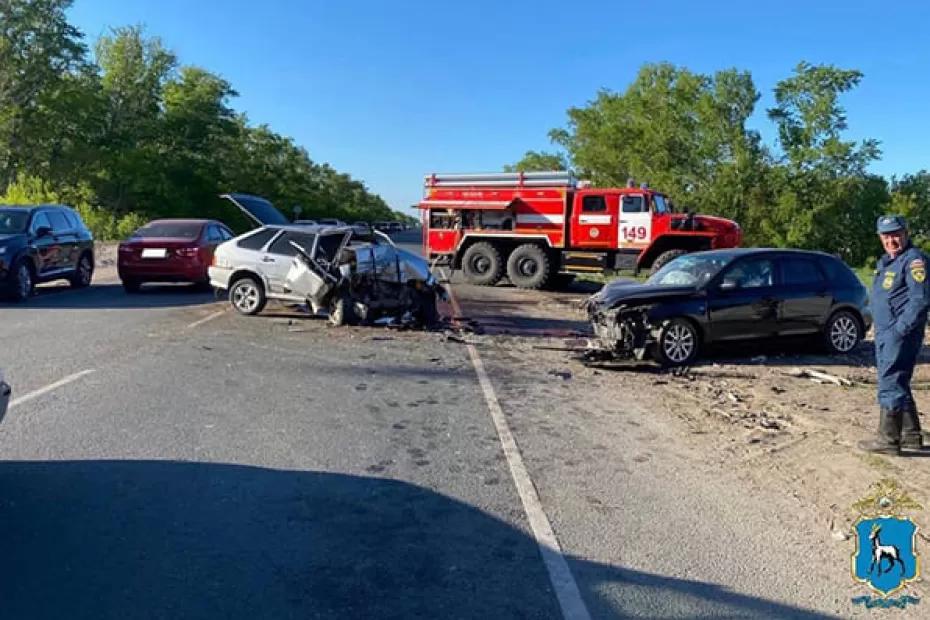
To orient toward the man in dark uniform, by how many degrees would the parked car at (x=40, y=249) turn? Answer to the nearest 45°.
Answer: approximately 90° to its left

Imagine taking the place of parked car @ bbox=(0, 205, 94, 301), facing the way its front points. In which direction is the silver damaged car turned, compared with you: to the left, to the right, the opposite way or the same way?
to the left

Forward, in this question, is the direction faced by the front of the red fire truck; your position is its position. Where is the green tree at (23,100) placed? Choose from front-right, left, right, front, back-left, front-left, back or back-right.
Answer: back-left

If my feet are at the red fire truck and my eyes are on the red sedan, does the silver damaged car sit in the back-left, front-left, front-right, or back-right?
front-left

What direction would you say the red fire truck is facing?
to the viewer's right

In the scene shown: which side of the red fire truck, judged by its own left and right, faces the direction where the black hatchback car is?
right

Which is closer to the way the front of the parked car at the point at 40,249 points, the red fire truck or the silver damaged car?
the silver damaged car

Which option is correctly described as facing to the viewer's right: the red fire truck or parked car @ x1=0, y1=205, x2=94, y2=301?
the red fire truck

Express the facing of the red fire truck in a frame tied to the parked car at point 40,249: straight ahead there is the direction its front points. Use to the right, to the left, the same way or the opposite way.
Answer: to the left

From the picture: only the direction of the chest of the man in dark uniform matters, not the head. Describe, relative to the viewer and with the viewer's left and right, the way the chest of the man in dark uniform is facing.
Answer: facing the viewer and to the left of the viewer

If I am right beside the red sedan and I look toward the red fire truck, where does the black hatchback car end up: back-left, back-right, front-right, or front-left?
front-right

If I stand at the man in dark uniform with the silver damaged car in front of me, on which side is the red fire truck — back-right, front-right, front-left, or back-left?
front-right

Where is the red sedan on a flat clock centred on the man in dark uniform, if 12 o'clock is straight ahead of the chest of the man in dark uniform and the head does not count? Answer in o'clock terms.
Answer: The red sedan is roughly at 2 o'clock from the man in dark uniform.

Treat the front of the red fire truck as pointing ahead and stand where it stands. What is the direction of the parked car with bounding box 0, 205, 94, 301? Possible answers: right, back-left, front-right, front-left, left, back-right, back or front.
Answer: back-right

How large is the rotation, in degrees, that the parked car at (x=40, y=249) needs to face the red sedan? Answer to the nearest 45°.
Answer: approximately 135° to its left

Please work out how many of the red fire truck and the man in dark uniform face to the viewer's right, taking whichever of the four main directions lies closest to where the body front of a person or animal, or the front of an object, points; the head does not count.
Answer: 1
